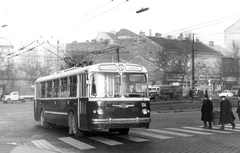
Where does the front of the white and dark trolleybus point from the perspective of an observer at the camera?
facing the viewer and to the right of the viewer

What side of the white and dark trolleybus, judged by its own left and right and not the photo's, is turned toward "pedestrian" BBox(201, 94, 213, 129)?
left
